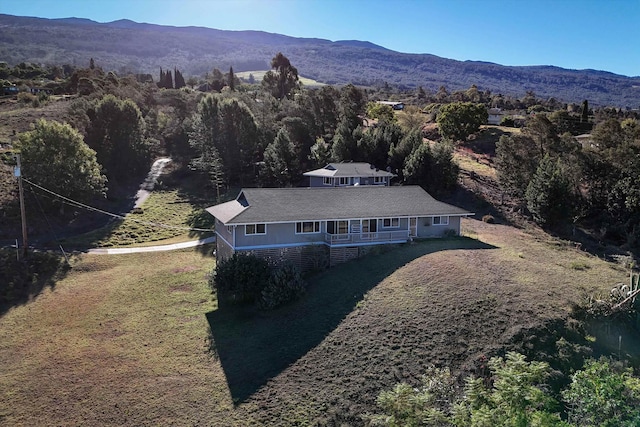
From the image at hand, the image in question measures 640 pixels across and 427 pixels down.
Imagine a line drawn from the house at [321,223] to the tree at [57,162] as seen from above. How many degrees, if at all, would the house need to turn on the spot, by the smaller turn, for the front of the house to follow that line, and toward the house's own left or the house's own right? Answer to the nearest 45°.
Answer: approximately 135° to the house's own right

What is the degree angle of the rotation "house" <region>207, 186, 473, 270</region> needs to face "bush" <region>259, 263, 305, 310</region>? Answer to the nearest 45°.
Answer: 0° — it already faces it

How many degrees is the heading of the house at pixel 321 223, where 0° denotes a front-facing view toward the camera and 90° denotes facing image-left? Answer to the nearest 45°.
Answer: approximately 0°

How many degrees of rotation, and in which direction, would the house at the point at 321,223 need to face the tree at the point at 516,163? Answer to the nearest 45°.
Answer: approximately 135° to its left

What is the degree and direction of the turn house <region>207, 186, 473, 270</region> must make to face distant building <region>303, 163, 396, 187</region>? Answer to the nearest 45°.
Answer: approximately 180°

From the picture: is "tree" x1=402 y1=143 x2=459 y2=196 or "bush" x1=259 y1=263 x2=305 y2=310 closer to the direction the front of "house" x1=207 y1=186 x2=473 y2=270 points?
the bush

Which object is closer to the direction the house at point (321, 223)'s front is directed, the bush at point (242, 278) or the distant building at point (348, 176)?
the bush

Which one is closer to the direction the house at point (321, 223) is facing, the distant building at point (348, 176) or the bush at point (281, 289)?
the bush

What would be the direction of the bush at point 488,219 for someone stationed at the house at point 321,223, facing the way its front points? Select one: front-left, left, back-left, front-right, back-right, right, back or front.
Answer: back-left
